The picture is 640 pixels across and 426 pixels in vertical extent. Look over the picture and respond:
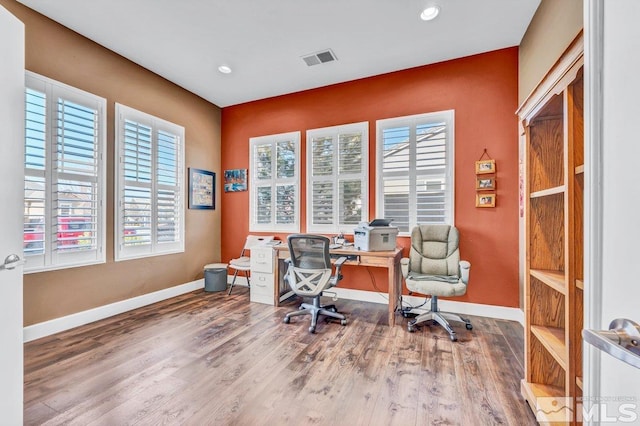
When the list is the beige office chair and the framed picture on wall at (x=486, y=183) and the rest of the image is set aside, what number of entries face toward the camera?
2

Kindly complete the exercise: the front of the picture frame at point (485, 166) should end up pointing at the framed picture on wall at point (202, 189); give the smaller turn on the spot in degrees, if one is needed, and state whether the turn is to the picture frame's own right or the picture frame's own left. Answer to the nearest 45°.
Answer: approximately 90° to the picture frame's own right

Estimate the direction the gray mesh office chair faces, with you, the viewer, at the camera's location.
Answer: facing away from the viewer and to the right of the viewer

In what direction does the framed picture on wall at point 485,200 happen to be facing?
toward the camera

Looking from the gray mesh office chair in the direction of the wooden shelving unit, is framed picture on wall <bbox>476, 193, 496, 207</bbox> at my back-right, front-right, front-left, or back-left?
front-left

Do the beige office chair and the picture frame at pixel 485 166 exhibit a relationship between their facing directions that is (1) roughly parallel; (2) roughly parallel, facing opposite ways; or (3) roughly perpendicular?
roughly parallel

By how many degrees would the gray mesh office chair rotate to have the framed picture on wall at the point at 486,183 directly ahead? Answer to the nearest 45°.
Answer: approximately 45° to its right

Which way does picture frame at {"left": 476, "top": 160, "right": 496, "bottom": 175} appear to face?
toward the camera

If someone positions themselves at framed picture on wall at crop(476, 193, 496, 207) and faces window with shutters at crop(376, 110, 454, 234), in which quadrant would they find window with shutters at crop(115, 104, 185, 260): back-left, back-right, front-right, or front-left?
front-left

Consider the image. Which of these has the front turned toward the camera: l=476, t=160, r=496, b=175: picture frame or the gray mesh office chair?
the picture frame

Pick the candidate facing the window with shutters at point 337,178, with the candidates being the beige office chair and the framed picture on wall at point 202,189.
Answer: the framed picture on wall

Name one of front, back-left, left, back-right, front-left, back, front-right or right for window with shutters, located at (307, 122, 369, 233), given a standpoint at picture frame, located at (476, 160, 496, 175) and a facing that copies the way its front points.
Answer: right

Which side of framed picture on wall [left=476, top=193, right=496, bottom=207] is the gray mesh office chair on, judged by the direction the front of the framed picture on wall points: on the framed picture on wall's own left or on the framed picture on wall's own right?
on the framed picture on wall's own right

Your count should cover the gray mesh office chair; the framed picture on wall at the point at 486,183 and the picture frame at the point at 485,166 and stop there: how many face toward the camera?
2

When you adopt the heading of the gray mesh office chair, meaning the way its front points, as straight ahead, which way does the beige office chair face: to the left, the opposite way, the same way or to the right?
the opposite way

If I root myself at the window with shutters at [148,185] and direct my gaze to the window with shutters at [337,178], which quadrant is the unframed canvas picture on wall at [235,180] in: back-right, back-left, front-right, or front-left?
front-left
